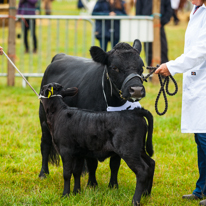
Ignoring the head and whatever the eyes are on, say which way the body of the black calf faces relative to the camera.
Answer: to the viewer's left

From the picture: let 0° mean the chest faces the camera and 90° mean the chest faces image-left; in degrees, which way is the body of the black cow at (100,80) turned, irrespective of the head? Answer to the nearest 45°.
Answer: approximately 315°
